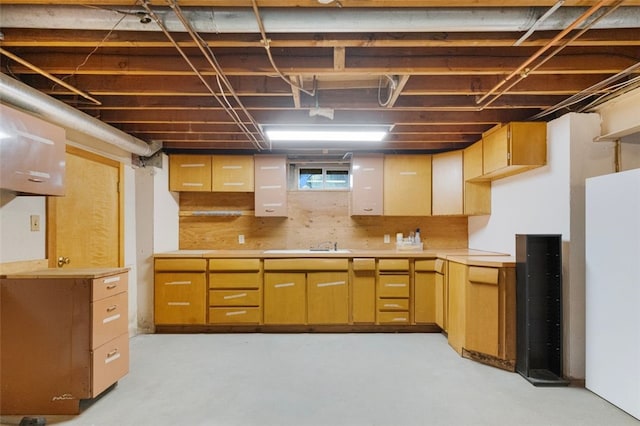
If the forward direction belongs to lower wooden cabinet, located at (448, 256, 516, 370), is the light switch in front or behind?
in front

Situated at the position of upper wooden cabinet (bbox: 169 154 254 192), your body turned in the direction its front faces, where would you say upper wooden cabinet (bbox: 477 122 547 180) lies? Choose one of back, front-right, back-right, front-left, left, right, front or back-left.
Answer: front-left

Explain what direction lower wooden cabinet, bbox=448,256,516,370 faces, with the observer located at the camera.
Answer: facing the viewer and to the left of the viewer

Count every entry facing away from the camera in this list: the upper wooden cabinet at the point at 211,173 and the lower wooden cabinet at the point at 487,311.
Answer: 0

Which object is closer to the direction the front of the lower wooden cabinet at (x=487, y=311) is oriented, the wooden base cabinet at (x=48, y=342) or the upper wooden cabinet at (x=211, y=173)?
the wooden base cabinet

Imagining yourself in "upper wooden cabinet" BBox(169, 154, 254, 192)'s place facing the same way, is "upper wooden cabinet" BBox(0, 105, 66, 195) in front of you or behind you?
in front

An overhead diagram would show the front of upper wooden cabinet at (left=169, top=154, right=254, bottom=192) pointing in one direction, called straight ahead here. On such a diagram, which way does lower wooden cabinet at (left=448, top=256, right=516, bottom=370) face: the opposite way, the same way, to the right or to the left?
to the right

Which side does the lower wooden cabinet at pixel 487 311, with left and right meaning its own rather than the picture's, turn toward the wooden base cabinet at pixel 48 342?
front

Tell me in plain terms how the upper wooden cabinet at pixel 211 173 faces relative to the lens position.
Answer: facing the viewer
